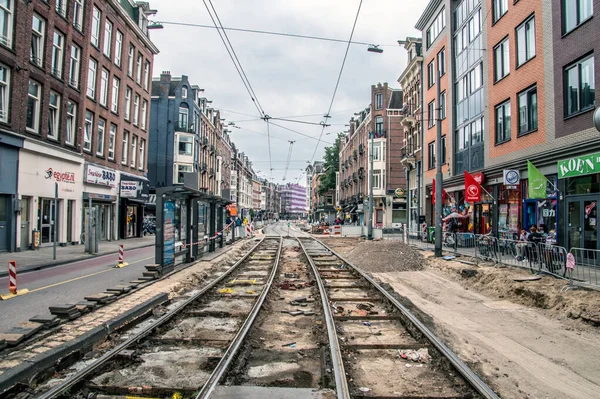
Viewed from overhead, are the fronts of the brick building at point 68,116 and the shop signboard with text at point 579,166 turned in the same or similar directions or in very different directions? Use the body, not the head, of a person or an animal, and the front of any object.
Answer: very different directions

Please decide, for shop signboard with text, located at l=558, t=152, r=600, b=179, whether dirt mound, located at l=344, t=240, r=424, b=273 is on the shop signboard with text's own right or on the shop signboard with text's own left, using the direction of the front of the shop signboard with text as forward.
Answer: on the shop signboard with text's own right

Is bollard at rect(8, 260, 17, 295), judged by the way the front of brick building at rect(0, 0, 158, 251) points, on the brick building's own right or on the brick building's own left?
on the brick building's own right

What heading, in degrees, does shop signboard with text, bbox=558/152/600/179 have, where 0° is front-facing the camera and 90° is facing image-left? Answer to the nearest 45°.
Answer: approximately 45°

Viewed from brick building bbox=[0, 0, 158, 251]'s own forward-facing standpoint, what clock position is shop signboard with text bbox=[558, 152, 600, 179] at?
The shop signboard with text is roughly at 12 o'clock from the brick building.

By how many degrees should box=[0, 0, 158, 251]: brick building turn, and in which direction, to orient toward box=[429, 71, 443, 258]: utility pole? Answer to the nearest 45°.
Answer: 0° — it already faces it

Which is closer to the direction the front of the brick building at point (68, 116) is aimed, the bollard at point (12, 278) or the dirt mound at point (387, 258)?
the dirt mound

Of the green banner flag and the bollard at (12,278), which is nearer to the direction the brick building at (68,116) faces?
the green banner flag
